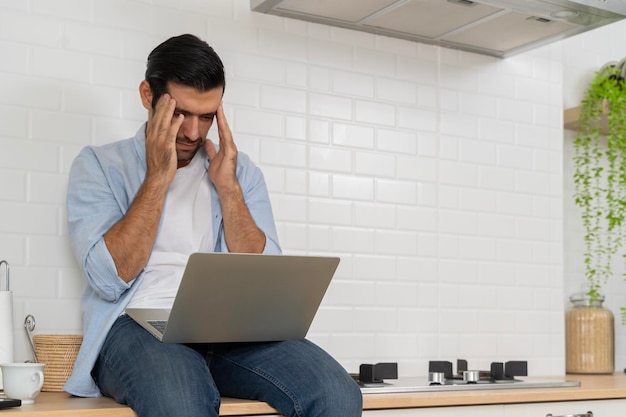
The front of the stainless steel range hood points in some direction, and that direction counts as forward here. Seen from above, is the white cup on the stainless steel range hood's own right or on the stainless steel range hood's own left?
on the stainless steel range hood's own right

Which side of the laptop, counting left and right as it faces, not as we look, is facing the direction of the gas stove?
right

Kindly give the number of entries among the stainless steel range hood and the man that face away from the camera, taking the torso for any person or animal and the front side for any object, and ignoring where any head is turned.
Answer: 0

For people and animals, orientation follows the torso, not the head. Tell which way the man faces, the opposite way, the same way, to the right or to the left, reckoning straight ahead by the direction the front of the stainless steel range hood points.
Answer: the same way

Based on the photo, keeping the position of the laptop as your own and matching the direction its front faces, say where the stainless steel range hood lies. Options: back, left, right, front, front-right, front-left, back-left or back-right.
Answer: right

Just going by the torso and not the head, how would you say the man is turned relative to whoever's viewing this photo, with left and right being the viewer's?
facing the viewer and to the right of the viewer

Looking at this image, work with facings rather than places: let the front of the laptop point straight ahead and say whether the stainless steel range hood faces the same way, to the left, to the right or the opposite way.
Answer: the opposite way

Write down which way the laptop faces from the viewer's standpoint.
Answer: facing away from the viewer and to the left of the viewer

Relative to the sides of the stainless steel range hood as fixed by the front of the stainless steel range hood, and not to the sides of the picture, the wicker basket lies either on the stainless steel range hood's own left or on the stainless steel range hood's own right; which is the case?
on the stainless steel range hood's own right

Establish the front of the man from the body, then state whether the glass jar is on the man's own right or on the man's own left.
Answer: on the man's own left

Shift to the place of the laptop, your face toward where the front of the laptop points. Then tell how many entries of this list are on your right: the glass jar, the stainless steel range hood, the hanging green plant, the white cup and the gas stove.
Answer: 4

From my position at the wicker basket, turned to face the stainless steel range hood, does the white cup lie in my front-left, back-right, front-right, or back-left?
back-right

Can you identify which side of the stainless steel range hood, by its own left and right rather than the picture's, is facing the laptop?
right
